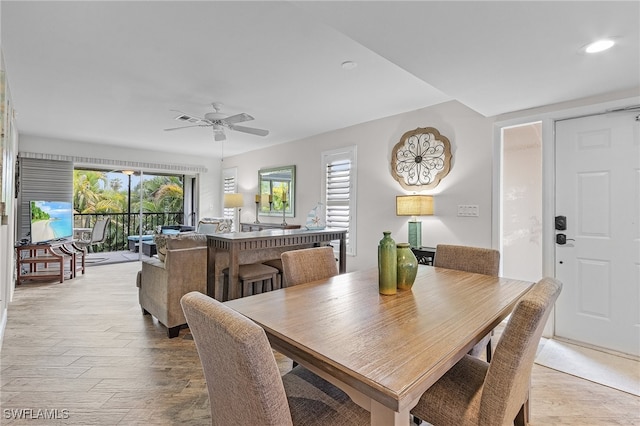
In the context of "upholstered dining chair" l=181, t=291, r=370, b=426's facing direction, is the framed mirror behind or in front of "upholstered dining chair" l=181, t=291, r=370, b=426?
in front

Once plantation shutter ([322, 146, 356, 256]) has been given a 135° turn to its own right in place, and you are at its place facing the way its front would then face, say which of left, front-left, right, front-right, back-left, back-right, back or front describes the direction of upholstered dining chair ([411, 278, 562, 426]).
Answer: back

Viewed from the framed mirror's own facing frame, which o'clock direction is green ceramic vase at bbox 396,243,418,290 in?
The green ceramic vase is roughly at 10 o'clock from the framed mirror.

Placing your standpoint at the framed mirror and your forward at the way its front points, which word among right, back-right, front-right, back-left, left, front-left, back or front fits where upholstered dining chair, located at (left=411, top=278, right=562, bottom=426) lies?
front-left

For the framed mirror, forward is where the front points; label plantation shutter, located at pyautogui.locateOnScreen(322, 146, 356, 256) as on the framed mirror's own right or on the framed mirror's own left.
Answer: on the framed mirror's own left

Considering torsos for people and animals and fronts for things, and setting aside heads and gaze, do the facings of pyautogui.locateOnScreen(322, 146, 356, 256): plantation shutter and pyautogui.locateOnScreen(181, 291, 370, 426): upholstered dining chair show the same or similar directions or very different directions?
very different directions

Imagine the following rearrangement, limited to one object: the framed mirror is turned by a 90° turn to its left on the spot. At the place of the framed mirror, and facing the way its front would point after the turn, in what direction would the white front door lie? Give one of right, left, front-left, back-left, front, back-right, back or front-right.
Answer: front

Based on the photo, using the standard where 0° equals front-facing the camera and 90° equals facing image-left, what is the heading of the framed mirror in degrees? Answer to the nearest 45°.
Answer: approximately 45°

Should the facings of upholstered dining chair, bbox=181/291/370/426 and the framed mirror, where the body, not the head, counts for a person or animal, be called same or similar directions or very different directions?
very different directions

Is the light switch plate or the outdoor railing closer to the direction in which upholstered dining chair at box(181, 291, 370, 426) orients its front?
the light switch plate

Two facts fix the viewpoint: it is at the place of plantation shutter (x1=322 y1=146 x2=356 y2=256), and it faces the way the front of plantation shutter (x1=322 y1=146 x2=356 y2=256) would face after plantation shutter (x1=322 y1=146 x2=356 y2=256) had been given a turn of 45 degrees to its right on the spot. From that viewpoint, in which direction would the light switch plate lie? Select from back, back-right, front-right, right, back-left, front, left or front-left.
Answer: back-left

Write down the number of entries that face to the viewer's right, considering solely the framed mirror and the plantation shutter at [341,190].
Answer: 0
